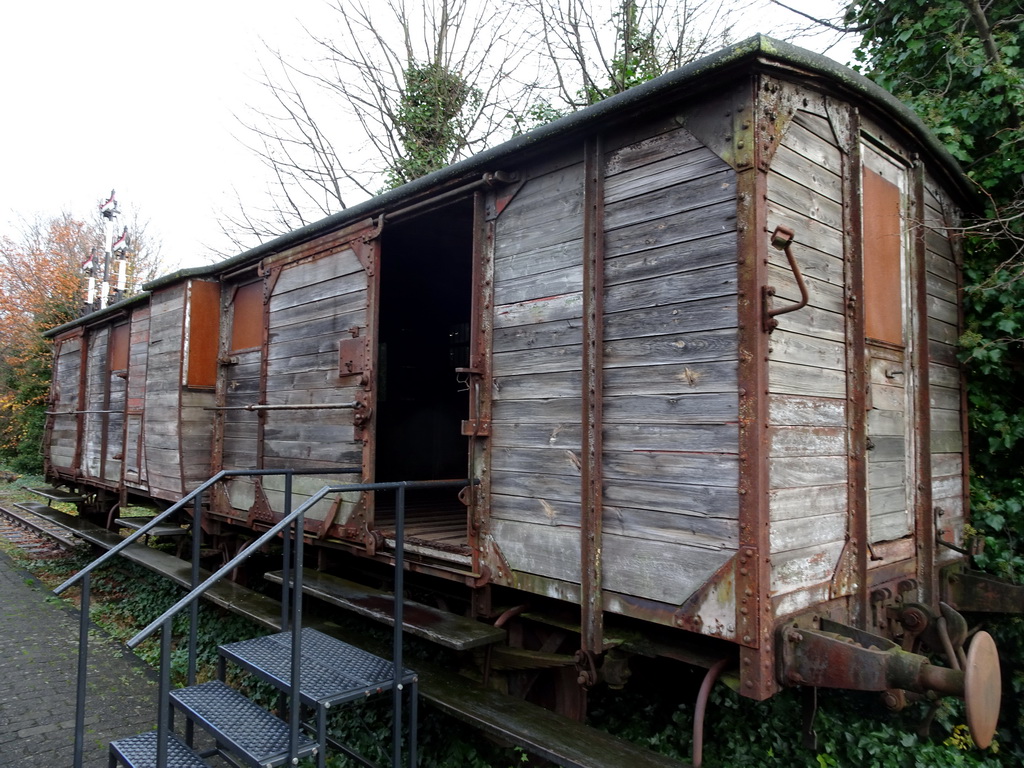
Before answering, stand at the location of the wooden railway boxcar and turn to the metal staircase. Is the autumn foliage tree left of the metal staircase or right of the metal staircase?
right

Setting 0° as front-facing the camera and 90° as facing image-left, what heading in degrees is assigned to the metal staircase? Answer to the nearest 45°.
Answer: approximately 45°

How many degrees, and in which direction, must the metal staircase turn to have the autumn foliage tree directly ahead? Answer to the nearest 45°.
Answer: approximately 135° to its right

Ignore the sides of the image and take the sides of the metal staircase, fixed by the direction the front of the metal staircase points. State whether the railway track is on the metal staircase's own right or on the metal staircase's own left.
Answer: on the metal staircase's own right
